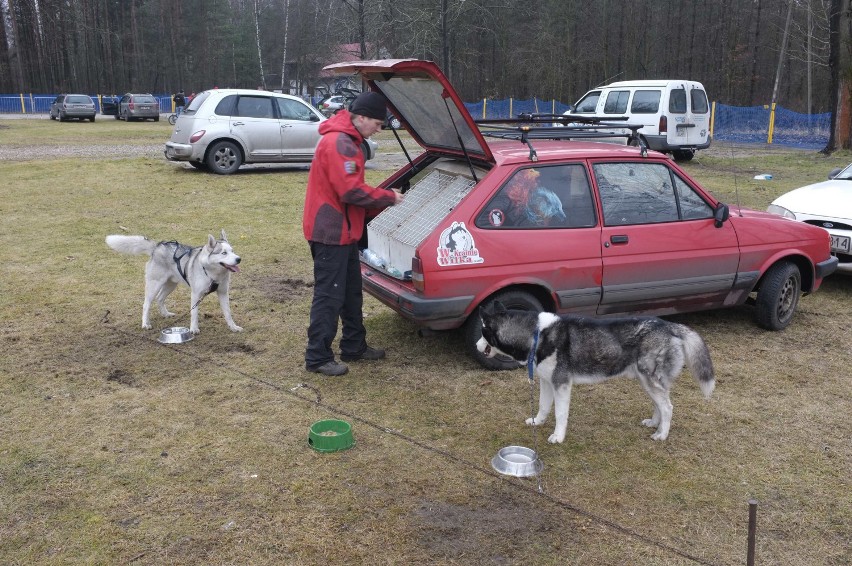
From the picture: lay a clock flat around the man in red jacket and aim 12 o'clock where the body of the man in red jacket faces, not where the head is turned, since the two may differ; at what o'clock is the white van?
The white van is roughly at 10 o'clock from the man in red jacket.

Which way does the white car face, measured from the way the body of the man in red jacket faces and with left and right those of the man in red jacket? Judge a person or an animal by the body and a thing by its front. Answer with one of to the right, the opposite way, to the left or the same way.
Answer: the opposite way

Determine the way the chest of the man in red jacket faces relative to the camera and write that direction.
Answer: to the viewer's right

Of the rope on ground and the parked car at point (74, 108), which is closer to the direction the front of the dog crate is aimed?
the rope on ground

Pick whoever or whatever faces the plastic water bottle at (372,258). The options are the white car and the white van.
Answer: the white car

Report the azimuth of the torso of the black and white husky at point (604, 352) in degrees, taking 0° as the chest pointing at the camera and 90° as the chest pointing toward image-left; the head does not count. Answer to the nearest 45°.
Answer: approximately 90°

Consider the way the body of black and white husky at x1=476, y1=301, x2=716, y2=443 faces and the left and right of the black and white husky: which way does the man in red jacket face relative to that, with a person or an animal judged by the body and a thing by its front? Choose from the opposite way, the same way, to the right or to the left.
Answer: the opposite way

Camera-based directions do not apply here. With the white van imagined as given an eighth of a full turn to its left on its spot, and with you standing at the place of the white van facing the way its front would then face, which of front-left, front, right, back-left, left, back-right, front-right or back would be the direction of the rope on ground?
left

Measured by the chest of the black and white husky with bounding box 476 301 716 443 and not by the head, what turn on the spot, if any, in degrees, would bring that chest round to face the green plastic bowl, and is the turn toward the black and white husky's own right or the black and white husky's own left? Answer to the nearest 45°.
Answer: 0° — it already faces it

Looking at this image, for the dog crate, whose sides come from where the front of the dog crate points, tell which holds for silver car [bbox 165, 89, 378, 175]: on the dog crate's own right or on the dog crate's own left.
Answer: on the dog crate's own right
